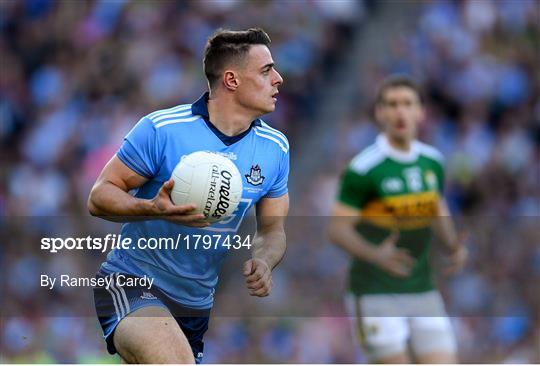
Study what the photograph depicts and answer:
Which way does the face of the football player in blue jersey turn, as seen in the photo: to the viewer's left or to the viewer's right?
to the viewer's right

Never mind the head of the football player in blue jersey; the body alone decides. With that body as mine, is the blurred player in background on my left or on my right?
on my left

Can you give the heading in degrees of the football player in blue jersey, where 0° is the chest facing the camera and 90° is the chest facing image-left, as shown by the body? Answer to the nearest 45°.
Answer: approximately 315°
